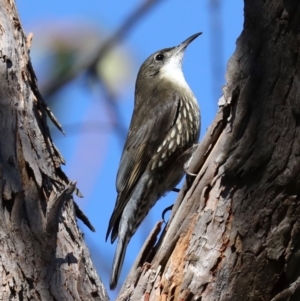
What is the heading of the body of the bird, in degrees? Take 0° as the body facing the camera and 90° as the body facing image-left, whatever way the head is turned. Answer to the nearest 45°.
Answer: approximately 270°
